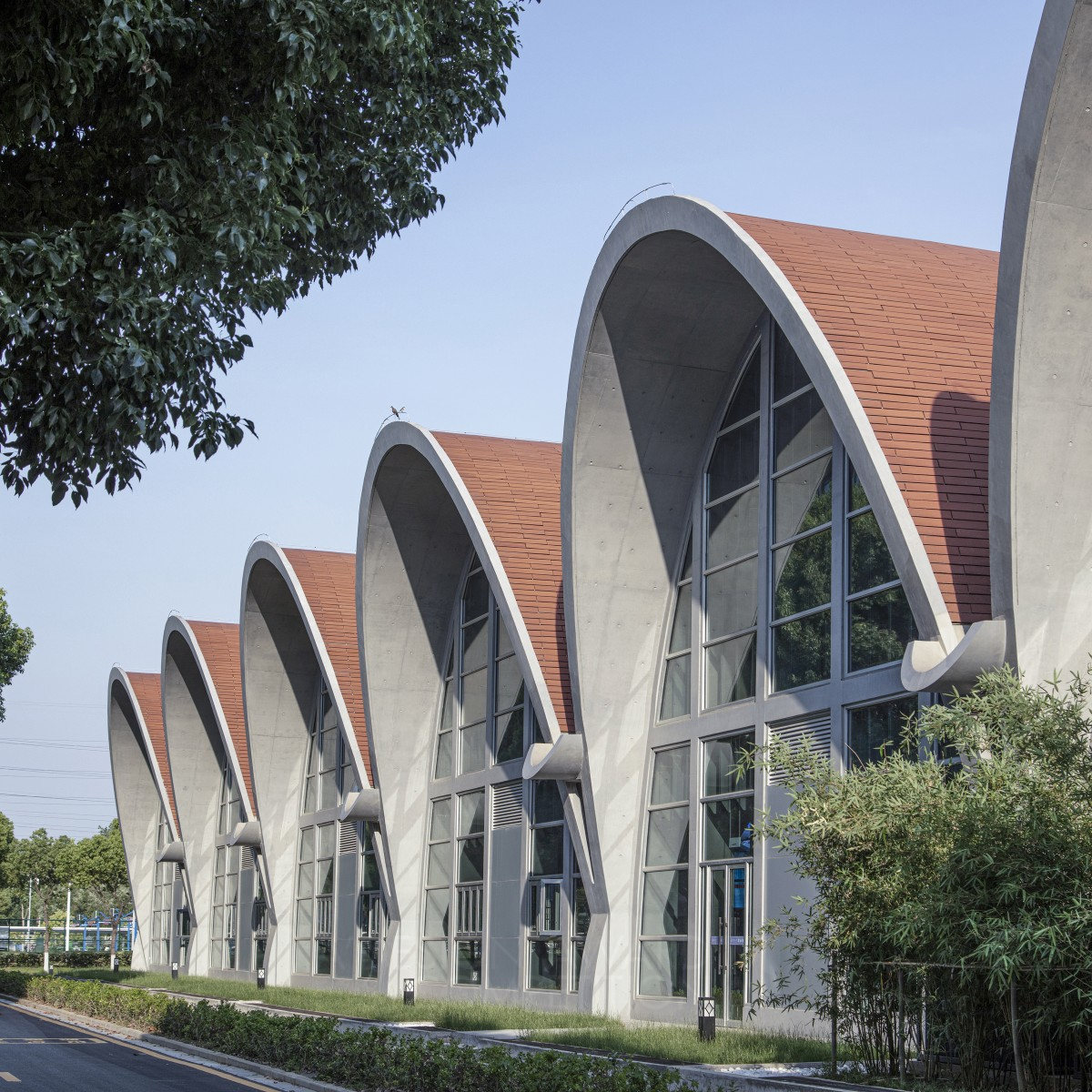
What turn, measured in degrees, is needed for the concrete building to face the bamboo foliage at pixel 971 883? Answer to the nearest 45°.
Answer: approximately 45° to its left

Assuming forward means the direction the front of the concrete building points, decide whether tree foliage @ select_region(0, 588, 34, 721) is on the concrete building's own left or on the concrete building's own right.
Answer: on the concrete building's own right

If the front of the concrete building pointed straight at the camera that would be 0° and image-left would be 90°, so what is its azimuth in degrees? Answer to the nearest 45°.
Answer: approximately 45°
